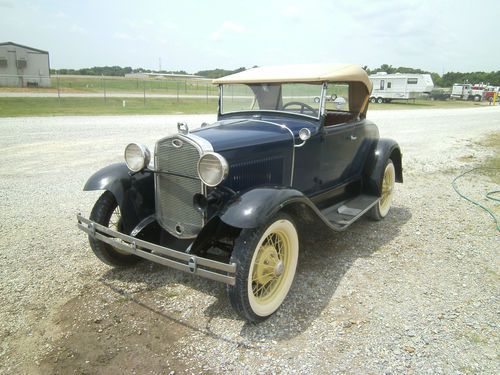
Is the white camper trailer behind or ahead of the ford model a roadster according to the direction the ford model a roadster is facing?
behind

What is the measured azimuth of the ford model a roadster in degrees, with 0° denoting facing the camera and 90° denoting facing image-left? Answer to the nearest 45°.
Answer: approximately 45°

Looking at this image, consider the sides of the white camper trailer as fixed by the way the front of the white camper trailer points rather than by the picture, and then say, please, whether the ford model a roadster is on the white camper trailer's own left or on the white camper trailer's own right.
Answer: on the white camper trailer's own right

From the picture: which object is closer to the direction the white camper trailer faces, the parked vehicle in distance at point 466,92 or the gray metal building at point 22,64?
the parked vehicle in distance

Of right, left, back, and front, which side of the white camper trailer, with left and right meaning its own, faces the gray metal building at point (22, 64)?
back

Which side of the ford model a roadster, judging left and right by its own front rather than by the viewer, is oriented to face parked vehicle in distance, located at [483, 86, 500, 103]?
back

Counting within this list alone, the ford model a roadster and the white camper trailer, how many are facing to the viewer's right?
1

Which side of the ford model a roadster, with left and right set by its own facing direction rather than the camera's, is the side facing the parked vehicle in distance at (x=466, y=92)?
back

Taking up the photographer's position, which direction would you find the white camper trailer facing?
facing to the right of the viewer
